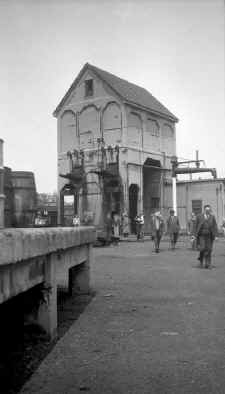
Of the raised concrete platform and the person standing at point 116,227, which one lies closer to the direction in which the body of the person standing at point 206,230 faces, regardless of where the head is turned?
the raised concrete platform

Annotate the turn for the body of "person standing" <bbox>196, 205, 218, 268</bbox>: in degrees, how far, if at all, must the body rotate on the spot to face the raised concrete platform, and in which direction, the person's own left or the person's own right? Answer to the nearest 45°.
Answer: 0° — they already face it

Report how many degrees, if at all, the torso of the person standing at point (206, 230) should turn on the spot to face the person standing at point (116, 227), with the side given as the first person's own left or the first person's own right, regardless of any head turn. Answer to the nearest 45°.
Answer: approximately 180°

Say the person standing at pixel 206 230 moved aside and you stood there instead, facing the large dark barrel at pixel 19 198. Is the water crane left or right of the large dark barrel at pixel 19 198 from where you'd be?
right

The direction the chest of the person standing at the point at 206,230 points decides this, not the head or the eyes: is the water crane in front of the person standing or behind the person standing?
behind

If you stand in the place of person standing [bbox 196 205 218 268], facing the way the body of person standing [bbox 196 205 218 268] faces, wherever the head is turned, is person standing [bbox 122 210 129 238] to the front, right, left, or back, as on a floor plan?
back

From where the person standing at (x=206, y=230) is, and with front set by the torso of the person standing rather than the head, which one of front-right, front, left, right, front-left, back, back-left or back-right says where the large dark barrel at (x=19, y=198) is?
back-right

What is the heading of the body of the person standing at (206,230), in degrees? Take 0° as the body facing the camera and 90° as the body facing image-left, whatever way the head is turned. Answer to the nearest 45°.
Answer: approximately 0°

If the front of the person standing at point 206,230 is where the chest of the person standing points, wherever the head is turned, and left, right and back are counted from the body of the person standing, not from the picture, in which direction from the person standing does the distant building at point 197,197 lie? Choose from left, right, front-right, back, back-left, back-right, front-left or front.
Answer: back

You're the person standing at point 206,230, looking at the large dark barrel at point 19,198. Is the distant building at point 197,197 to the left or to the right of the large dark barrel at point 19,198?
right
